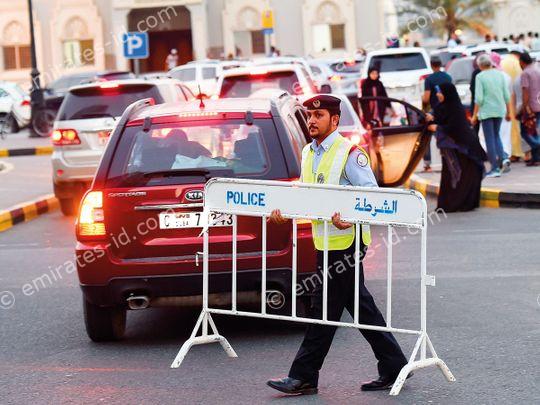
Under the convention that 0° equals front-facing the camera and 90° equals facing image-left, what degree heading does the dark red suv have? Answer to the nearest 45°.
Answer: approximately 180°

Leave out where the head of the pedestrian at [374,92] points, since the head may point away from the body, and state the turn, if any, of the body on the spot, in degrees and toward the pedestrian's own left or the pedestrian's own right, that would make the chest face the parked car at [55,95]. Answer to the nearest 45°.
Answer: approximately 135° to the pedestrian's own right

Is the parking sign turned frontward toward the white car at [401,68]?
no

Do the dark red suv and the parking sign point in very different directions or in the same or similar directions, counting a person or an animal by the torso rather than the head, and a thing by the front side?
very different directions

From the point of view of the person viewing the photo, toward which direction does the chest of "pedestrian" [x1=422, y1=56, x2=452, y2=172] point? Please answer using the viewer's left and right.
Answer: facing away from the viewer

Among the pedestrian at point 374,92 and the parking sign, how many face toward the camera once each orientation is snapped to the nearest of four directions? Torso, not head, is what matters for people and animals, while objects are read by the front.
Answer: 2

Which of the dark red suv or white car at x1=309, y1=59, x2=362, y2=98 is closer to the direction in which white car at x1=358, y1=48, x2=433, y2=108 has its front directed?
the white car

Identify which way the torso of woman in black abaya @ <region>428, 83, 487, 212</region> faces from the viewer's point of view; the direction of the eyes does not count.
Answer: to the viewer's left

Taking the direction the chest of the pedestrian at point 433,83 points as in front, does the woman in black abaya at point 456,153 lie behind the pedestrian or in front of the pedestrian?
behind

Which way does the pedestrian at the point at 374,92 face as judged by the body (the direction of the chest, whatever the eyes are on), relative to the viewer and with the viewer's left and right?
facing the viewer

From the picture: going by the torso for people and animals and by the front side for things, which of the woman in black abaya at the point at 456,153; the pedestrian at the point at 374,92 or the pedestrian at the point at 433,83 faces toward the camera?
the pedestrian at the point at 374,92

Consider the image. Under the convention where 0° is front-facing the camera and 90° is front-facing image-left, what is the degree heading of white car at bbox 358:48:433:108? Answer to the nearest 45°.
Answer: approximately 180°

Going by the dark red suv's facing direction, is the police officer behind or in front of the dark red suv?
behind

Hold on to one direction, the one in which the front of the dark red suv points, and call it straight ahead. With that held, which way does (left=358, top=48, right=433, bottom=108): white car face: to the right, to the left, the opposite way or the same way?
the same way

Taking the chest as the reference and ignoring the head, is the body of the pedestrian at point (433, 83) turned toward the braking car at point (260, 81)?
no

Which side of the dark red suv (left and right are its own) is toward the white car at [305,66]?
front

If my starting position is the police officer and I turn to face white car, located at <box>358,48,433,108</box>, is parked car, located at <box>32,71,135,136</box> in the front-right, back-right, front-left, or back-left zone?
front-left

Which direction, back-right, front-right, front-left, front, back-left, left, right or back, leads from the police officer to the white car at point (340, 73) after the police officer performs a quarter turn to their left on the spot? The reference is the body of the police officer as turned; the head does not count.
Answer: back-left

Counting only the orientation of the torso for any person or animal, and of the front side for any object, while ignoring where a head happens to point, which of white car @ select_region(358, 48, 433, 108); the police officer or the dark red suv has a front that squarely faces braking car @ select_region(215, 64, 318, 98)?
the dark red suv

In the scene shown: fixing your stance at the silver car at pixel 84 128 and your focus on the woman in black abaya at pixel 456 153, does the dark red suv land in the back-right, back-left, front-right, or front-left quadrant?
front-right
